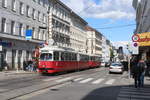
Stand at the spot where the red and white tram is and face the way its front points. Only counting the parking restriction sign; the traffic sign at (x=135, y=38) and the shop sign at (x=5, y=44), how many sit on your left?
2

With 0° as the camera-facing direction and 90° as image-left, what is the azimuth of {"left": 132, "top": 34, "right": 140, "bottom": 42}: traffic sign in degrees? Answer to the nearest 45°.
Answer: approximately 0°

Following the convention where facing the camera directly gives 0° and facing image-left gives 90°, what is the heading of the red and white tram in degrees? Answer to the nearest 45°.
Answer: approximately 45°

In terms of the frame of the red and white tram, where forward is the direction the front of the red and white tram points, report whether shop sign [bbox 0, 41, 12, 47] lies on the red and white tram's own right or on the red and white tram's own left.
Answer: on the red and white tram's own right

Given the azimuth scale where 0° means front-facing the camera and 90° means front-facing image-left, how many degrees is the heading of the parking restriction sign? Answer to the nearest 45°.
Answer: approximately 0°

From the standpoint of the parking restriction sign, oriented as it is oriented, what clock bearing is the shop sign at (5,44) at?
The shop sign is roughly at 4 o'clock from the parking restriction sign.

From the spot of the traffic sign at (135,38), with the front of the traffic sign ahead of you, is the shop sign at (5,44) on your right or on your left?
on your right
